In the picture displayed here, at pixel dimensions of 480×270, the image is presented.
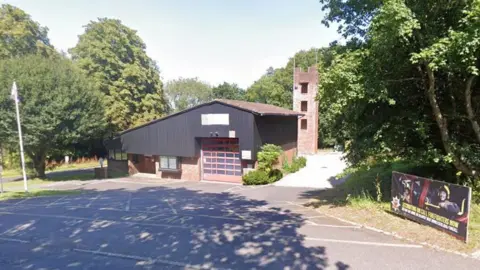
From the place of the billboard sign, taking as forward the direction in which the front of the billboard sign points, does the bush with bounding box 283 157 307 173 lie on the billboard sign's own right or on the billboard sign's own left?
on the billboard sign's own right

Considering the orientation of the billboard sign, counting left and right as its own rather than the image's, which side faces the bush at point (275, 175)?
right

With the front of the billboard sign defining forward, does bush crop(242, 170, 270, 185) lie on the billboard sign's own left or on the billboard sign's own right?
on the billboard sign's own right

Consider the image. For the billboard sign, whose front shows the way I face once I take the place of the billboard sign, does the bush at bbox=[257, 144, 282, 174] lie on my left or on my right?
on my right

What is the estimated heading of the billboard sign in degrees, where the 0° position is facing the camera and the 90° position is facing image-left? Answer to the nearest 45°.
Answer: approximately 45°

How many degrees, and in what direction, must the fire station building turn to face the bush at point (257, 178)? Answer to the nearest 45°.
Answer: approximately 90° to its left

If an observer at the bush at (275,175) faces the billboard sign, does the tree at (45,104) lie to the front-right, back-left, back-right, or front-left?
back-right

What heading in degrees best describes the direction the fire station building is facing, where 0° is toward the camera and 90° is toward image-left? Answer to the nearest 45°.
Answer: approximately 45°

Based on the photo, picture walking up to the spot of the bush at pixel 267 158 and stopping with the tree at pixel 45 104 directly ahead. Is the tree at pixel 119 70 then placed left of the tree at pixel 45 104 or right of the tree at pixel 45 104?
right

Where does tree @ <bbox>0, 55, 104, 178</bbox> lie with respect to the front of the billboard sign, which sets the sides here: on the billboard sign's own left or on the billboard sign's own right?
on the billboard sign's own right

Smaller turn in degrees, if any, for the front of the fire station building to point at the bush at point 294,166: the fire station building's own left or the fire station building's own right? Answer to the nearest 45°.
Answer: approximately 135° to the fire station building's own left
